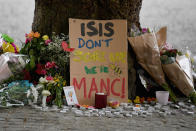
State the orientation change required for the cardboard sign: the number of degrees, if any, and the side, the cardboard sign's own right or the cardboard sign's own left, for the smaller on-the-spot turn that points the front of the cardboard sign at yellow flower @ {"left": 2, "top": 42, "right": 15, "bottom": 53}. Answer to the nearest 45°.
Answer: approximately 90° to the cardboard sign's own right

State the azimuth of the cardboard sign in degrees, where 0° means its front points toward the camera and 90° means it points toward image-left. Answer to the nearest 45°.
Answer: approximately 0°

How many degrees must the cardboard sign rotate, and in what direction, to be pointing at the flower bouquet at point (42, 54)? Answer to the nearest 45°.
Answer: approximately 90° to its right

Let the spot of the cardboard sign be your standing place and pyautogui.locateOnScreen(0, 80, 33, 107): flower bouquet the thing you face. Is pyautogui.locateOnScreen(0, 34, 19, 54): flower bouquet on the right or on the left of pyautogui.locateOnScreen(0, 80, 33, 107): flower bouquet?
right

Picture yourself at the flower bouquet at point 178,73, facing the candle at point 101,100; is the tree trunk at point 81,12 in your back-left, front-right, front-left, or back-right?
front-right

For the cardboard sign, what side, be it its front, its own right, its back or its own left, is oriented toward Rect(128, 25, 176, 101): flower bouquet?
left

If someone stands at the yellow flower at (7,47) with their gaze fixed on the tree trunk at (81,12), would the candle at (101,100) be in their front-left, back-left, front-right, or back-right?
front-right

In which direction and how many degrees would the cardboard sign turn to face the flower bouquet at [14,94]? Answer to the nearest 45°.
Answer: approximately 90° to its right

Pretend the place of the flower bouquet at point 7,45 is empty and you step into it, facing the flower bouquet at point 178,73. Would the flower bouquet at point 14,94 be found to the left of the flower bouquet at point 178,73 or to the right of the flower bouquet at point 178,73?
right

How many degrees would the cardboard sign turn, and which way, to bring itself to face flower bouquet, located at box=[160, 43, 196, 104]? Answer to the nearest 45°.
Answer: approximately 90° to its left

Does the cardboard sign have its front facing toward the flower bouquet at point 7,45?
no

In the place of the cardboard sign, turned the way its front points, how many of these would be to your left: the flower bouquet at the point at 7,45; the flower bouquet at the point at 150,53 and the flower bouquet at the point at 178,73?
2

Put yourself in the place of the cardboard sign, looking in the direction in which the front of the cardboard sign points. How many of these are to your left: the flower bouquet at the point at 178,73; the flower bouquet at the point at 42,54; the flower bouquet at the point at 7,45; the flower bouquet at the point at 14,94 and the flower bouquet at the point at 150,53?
2

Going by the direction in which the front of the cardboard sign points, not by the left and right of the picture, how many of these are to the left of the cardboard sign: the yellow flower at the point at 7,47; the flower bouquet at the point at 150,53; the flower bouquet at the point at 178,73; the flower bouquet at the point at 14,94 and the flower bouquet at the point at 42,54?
2
